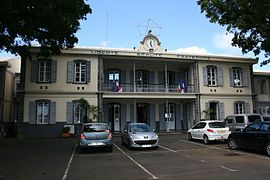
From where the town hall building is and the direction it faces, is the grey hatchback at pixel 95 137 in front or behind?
in front

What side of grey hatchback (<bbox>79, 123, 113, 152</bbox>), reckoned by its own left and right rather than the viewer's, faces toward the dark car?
right

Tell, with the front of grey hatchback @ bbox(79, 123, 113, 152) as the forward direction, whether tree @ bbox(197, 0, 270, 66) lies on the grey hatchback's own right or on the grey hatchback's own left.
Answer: on the grey hatchback's own right

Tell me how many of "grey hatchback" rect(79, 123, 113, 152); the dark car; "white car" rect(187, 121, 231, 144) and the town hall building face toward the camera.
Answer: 1

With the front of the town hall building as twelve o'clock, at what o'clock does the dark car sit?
The dark car is roughly at 11 o'clock from the town hall building.

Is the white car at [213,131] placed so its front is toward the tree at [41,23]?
no

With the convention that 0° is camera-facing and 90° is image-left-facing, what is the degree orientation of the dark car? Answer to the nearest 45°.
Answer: approximately 135°

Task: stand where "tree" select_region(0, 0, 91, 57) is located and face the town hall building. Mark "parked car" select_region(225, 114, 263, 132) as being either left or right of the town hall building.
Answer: right

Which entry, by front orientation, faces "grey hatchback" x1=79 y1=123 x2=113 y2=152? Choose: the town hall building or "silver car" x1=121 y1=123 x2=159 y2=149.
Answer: the town hall building

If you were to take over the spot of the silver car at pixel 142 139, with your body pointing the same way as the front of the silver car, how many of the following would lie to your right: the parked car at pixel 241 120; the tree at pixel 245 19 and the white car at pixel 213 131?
0

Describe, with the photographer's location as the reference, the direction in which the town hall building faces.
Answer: facing the viewer

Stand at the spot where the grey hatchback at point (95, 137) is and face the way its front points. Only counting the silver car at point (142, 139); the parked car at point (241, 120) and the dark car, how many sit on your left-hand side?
0

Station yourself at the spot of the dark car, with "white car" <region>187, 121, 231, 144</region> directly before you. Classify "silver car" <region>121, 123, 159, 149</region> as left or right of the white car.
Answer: left

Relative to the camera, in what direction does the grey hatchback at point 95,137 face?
facing away from the viewer
